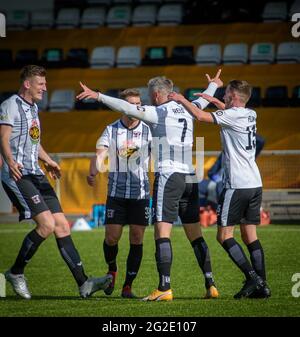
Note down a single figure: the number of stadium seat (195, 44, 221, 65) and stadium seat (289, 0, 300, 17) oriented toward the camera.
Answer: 2

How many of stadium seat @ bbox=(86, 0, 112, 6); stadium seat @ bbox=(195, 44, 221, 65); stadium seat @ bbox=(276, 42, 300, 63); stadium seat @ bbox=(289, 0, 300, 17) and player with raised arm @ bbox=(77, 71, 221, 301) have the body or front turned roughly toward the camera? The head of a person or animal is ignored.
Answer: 4

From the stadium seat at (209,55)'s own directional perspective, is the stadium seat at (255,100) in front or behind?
in front

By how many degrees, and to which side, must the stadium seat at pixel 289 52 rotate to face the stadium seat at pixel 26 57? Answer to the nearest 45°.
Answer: approximately 90° to its right

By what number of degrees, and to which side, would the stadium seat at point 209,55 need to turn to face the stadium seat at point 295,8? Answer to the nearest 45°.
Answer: approximately 90° to its left

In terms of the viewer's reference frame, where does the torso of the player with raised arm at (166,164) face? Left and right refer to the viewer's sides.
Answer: facing away from the viewer and to the left of the viewer

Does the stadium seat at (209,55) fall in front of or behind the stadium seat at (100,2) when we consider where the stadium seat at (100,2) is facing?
in front

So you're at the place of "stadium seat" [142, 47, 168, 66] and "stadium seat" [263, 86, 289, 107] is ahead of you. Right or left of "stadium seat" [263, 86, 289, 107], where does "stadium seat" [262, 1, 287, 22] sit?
left

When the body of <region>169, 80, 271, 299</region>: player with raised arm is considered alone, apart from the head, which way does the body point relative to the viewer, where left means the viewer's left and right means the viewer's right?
facing away from the viewer and to the left of the viewer

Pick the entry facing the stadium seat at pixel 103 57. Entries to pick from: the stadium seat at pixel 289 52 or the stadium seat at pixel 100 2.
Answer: the stadium seat at pixel 100 2

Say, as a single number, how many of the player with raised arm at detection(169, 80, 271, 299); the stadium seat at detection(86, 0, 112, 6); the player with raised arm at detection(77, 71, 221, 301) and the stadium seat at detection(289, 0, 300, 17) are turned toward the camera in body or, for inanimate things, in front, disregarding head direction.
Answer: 2

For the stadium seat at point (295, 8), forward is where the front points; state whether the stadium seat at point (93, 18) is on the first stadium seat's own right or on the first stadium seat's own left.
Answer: on the first stadium seat's own right
